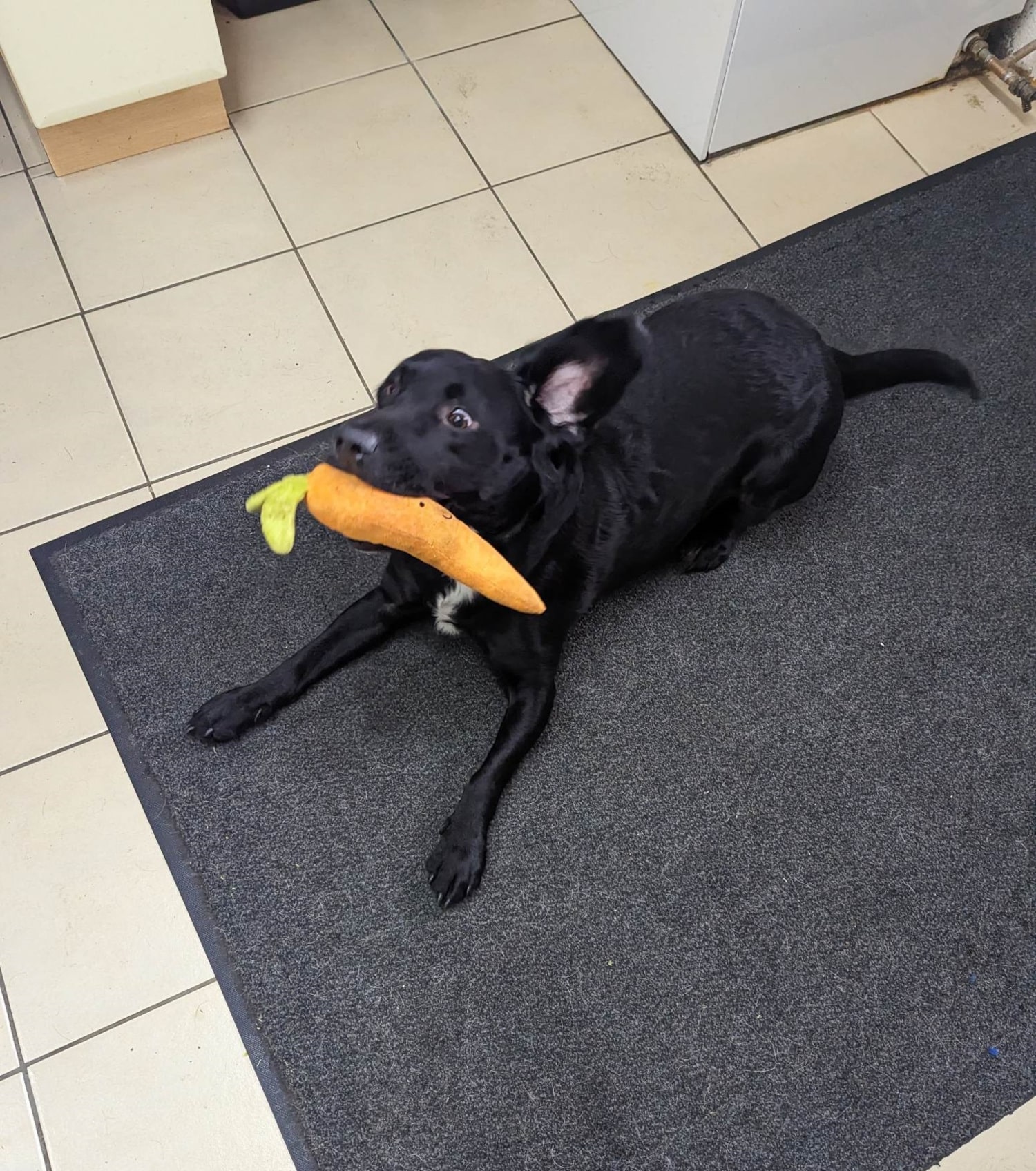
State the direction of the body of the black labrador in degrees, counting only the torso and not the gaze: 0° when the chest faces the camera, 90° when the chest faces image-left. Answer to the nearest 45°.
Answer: approximately 45°

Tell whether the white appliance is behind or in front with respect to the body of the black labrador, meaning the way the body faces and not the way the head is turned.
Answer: behind

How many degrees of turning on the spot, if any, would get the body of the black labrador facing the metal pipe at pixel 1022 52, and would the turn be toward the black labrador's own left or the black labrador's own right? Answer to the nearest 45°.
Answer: approximately 180°

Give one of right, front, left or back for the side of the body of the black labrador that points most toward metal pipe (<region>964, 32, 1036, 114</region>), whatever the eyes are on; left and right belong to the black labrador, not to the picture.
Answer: back
